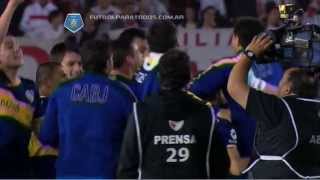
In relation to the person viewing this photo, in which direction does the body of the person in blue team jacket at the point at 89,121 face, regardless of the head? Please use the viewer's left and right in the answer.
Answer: facing away from the viewer

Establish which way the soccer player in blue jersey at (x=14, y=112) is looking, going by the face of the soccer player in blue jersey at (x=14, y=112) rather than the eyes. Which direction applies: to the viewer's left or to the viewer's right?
to the viewer's right

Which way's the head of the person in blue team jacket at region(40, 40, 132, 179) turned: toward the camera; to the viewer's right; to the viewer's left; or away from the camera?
away from the camera

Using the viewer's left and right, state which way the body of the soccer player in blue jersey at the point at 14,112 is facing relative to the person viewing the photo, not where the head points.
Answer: facing the viewer

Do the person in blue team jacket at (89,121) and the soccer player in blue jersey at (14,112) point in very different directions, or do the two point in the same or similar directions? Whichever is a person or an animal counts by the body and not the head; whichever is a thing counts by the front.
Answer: very different directions

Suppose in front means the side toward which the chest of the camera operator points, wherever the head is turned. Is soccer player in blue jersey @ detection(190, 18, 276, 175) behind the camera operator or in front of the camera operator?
in front

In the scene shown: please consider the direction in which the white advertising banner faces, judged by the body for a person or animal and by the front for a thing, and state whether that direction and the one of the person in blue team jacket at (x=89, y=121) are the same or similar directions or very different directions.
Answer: very different directions

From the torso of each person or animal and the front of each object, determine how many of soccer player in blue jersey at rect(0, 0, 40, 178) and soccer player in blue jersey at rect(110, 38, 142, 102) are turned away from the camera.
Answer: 0

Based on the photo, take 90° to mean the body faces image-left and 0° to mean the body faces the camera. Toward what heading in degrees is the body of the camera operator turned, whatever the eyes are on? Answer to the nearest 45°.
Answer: approximately 135°

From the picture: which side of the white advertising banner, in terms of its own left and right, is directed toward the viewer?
front

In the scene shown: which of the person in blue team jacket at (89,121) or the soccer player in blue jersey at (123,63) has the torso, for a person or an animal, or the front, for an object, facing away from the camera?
the person in blue team jacket at (89,121)

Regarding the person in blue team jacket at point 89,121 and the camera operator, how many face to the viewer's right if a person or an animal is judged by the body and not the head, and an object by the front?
0
